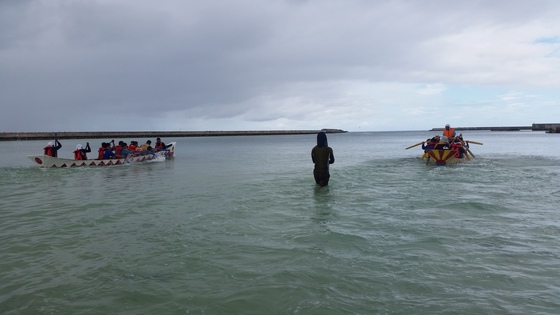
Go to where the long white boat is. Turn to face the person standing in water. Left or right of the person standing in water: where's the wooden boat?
left

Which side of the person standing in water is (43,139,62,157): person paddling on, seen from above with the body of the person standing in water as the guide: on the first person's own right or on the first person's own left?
on the first person's own left

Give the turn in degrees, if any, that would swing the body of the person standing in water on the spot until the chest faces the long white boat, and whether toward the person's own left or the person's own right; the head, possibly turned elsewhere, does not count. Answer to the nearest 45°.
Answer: approximately 45° to the person's own left

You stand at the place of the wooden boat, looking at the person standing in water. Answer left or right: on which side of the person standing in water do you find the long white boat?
right

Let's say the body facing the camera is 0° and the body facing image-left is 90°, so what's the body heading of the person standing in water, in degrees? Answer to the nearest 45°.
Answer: approximately 180°
